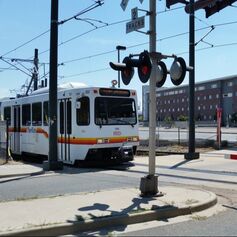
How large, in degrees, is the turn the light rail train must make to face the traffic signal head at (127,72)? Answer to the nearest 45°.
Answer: approximately 45° to its right

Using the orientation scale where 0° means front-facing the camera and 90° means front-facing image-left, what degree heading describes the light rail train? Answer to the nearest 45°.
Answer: approximately 315°

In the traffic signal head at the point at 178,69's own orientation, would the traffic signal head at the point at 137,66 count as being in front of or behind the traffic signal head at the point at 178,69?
behind

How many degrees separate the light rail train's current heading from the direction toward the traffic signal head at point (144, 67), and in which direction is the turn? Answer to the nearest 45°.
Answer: approximately 45° to its right

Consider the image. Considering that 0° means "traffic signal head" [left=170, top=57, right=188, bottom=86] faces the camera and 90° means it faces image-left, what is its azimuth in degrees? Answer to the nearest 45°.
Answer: approximately 225°

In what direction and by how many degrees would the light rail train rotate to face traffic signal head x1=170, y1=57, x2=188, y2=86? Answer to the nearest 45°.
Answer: approximately 45° to its right

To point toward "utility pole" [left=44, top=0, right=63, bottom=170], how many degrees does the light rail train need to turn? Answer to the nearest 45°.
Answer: approximately 90° to its right
